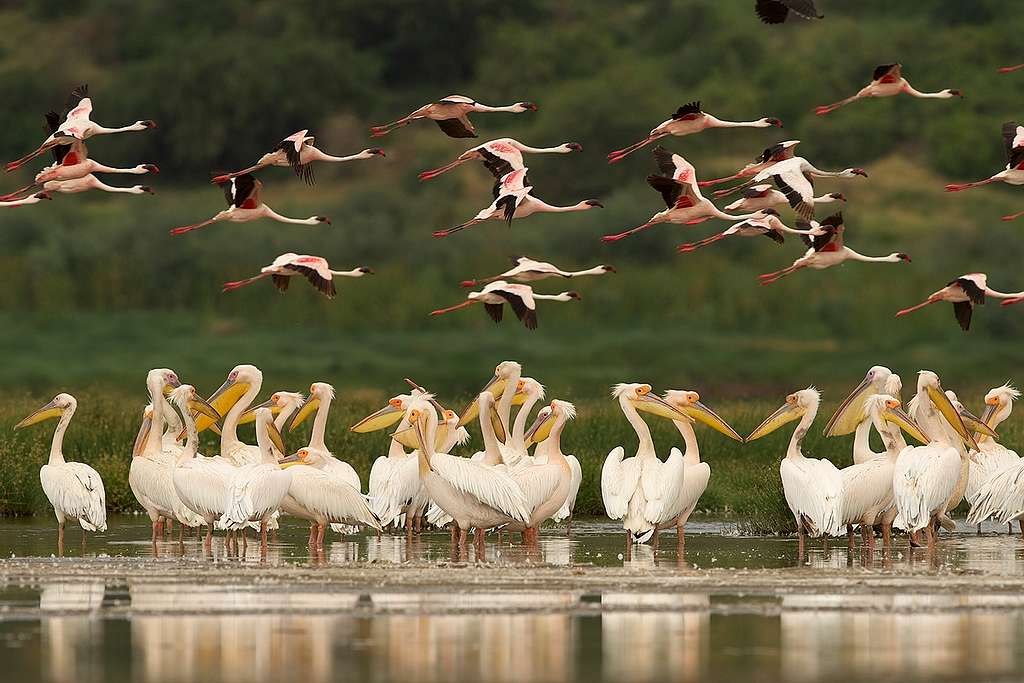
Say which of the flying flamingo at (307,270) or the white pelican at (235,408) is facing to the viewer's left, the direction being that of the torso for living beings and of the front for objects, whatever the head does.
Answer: the white pelican

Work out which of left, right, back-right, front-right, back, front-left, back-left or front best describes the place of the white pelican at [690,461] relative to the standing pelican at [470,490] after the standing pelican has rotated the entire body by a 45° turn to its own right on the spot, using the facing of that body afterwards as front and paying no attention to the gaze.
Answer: right

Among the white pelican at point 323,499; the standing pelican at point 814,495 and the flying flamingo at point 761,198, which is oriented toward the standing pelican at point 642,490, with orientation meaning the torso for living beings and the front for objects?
the standing pelican at point 814,495

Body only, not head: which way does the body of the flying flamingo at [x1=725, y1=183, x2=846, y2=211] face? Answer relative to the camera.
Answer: to the viewer's right

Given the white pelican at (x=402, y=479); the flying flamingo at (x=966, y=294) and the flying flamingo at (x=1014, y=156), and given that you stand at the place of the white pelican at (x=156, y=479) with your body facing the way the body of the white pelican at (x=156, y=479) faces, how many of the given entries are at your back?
3

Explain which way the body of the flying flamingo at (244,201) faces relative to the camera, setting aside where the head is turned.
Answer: to the viewer's right

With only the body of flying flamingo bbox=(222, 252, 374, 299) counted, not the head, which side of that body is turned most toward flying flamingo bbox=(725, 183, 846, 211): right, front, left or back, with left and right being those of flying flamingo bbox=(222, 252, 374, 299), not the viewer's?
front

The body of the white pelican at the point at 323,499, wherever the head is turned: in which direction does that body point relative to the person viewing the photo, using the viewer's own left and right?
facing to the left of the viewer

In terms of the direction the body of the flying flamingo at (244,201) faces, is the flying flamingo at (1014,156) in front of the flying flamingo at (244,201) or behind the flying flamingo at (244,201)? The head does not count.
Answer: in front

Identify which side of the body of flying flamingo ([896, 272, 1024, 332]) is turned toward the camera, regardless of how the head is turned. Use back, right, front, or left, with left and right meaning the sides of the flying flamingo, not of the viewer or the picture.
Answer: right

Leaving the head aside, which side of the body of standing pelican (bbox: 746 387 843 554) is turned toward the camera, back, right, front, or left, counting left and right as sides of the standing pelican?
left

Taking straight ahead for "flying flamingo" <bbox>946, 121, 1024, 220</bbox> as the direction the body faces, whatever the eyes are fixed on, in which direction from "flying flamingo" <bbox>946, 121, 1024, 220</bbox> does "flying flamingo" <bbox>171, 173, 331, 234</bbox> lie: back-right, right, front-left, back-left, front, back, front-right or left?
back

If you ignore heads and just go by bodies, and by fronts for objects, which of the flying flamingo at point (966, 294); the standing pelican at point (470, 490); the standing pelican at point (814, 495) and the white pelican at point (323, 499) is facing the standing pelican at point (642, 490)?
the standing pelican at point (814, 495)

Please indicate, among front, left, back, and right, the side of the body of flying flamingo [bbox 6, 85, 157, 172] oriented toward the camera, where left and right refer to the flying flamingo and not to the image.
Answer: right
